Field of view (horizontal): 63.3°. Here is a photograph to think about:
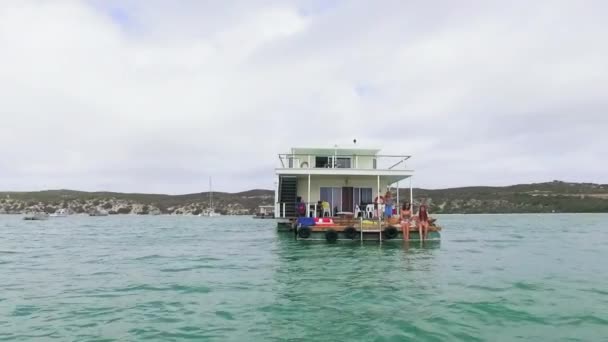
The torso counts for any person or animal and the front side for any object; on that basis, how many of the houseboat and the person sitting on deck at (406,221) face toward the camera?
2

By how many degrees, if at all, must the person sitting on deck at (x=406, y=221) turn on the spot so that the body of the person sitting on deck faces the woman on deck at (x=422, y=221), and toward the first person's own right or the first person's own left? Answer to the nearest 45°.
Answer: approximately 90° to the first person's own left

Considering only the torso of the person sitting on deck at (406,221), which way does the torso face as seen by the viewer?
toward the camera

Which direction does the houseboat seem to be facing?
toward the camera

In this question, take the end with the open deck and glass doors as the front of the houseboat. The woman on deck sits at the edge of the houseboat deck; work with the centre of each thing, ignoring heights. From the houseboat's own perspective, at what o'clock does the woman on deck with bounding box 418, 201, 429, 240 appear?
The woman on deck is roughly at 11 o'clock from the houseboat.

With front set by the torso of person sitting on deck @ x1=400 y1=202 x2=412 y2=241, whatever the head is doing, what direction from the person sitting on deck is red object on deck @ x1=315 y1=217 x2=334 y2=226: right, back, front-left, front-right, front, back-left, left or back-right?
right

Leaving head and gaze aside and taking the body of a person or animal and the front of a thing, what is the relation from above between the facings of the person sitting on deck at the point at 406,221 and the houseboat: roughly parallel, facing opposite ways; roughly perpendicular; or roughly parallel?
roughly parallel
